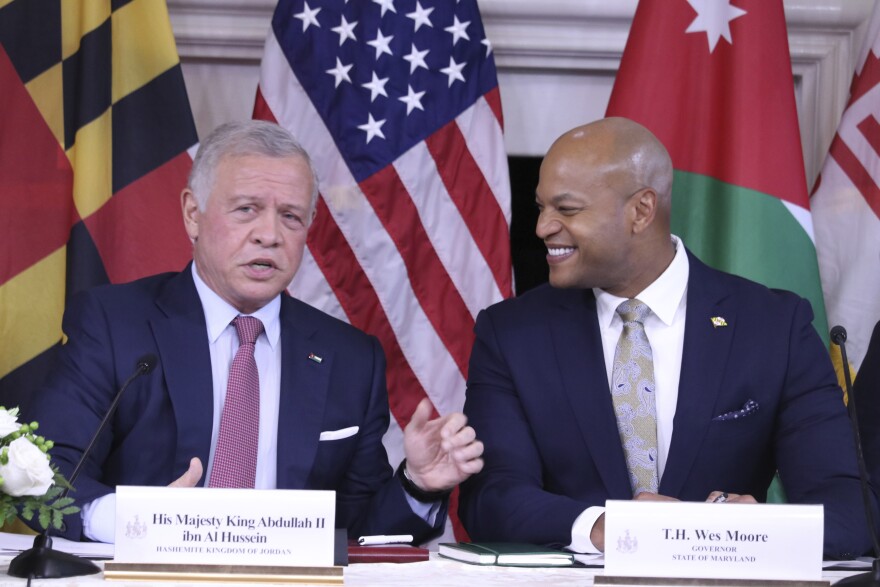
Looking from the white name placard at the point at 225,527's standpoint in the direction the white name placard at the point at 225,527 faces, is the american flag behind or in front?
behind

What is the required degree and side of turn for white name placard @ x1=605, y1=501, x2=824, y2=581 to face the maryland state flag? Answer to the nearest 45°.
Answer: approximately 135° to its right

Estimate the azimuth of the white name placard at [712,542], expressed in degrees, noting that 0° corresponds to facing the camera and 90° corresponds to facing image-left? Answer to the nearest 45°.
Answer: approximately 0°

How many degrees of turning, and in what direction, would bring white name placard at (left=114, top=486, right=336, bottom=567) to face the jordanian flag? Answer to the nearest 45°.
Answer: approximately 135° to its left

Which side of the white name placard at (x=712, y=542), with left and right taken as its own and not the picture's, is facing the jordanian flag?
back

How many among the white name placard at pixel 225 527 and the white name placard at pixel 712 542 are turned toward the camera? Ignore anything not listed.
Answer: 2

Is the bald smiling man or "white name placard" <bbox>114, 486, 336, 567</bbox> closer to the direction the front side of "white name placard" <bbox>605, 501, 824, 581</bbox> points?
the white name placard

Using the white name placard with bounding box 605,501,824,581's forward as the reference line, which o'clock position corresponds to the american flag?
The american flag is roughly at 5 o'clock from the white name placard.

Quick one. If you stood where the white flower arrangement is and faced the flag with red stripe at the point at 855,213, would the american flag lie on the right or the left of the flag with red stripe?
left
